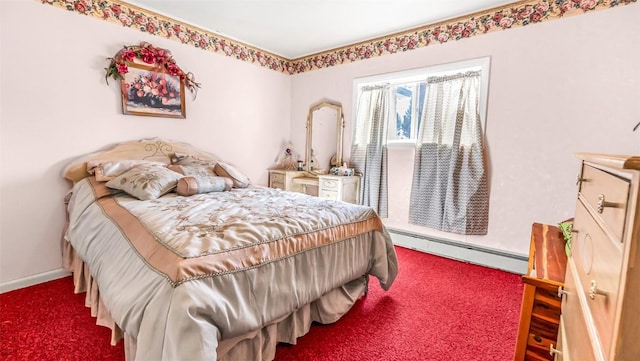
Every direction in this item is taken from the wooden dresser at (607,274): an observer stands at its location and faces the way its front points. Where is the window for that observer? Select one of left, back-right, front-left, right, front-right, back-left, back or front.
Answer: front-right

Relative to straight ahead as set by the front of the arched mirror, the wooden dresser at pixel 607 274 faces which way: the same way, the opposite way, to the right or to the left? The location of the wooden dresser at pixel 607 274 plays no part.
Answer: to the right

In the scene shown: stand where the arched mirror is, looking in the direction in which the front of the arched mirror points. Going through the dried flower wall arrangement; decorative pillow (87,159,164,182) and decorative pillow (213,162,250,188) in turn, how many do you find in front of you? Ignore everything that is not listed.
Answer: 3

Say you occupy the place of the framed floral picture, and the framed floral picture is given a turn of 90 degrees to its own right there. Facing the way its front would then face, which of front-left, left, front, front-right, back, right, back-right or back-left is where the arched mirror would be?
back-left

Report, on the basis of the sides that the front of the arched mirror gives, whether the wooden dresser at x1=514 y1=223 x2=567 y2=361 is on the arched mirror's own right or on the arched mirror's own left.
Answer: on the arched mirror's own left

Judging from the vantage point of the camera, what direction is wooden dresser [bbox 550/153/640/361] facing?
facing to the left of the viewer

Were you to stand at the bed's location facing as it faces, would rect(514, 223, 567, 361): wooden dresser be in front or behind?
in front

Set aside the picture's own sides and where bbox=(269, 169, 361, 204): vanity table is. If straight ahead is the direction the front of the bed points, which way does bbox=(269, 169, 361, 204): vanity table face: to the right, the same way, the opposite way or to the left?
to the right

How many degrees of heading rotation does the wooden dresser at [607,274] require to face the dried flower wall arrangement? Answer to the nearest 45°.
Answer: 0° — it already faces it

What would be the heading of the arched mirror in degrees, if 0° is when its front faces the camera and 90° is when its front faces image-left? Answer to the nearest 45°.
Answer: approximately 45°

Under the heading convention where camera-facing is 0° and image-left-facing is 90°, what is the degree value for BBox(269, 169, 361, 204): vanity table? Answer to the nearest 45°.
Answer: approximately 45°
